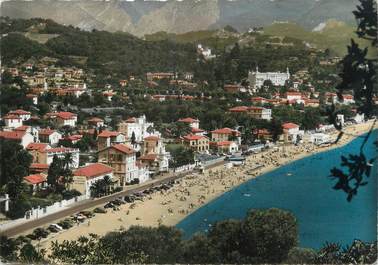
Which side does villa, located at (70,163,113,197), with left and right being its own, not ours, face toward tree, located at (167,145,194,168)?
left

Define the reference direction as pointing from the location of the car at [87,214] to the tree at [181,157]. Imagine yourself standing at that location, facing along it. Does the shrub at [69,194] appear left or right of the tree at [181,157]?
left

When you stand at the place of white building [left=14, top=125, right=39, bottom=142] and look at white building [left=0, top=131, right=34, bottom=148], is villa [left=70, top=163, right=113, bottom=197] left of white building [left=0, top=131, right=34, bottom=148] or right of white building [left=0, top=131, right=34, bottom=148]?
left

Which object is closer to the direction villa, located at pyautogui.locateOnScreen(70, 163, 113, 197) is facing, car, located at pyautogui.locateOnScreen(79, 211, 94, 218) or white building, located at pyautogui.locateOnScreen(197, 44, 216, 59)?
the car

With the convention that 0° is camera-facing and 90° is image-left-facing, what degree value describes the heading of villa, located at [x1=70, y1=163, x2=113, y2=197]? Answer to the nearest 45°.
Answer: approximately 315°

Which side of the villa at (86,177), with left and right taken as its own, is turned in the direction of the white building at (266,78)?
left
